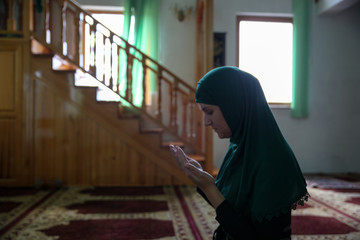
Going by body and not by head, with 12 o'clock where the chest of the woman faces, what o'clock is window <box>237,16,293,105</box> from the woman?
The window is roughly at 3 o'clock from the woman.

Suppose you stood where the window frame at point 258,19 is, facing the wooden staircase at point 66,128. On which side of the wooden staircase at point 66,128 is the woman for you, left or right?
left

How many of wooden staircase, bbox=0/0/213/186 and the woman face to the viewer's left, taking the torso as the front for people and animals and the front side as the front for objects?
1

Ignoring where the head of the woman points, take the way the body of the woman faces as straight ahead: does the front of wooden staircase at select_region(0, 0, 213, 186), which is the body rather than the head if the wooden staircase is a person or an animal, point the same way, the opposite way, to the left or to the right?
the opposite way

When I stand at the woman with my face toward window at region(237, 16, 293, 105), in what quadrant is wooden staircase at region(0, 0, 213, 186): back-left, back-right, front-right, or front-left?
front-left

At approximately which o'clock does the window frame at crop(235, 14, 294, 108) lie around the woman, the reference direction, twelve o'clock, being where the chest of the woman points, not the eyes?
The window frame is roughly at 3 o'clock from the woman.

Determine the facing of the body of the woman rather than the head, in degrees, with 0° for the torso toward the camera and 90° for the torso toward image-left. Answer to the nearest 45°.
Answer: approximately 90°

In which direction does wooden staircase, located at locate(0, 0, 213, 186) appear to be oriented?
to the viewer's right

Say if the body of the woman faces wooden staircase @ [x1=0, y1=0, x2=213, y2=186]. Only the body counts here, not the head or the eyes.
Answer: no

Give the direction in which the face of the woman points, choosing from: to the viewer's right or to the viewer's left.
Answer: to the viewer's left
